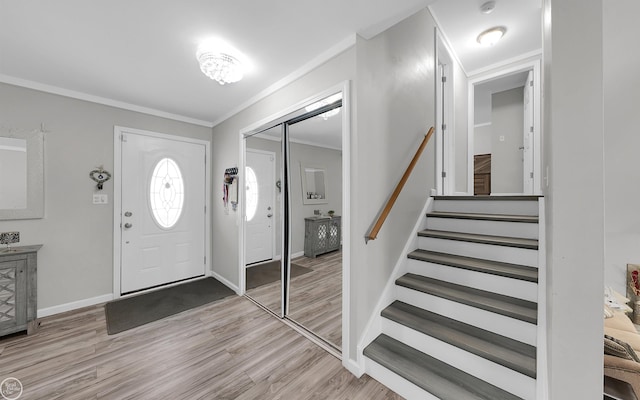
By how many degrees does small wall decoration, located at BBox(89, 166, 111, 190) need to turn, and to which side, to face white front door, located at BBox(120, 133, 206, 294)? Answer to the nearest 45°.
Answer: approximately 90° to its left

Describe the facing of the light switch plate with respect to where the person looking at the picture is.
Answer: facing the viewer

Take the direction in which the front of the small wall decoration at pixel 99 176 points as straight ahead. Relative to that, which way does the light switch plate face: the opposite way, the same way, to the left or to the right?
the same way

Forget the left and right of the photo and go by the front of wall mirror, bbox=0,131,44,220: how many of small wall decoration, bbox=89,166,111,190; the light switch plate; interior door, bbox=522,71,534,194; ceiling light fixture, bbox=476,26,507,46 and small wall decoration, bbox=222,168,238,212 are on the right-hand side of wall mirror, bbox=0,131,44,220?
0

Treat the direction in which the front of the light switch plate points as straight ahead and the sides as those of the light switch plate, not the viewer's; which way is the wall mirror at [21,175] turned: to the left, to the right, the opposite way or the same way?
the same way

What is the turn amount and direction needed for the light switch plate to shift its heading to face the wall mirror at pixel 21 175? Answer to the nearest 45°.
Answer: approximately 90° to its right

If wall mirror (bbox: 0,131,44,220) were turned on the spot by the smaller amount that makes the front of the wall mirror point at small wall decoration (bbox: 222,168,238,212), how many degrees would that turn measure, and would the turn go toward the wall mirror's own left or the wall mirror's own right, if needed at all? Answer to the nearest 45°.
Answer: approximately 45° to the wall mirror's own left

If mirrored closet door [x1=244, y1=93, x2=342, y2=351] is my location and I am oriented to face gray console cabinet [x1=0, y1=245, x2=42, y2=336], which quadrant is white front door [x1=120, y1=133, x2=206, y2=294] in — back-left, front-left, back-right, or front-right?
front-right

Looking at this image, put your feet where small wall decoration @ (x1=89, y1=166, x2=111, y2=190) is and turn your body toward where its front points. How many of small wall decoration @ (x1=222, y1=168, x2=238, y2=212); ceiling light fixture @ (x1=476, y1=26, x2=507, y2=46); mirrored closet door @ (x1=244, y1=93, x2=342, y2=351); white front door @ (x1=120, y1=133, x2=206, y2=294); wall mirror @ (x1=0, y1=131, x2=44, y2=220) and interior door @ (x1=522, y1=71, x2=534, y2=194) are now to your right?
1

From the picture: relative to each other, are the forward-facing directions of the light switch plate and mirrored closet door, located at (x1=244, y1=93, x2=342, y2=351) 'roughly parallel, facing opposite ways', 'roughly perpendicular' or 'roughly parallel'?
roughly perpendicular

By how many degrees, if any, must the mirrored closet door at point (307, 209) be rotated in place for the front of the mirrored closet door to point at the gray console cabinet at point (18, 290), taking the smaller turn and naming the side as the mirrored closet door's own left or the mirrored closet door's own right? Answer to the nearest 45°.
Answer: approximately 45° to the mirrored closet door's own right

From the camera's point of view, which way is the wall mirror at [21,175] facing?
toward the camera

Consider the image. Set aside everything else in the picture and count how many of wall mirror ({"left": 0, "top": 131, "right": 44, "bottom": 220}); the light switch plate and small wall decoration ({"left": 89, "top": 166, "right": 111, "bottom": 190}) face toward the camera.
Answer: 3

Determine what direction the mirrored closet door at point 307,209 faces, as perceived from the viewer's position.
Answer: facing the viewer and to the left of the viewer

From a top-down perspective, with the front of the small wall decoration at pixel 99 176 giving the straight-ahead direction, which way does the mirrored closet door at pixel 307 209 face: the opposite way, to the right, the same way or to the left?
to the right

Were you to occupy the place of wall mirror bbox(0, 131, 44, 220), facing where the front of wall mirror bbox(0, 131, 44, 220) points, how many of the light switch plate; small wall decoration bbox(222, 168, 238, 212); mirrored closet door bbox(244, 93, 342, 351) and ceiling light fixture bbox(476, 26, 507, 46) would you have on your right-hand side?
0

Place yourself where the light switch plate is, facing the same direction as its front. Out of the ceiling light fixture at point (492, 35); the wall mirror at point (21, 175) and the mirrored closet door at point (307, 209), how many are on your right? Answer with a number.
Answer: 1
